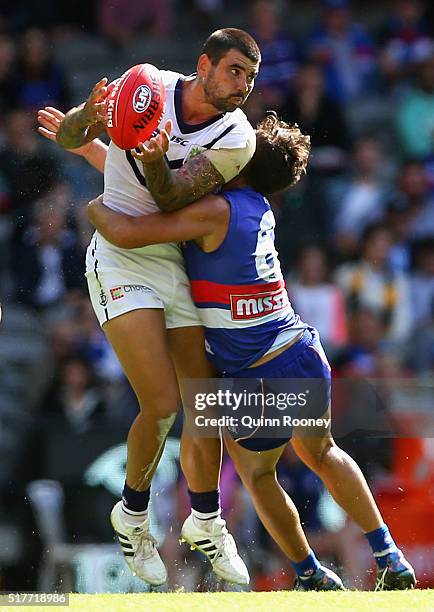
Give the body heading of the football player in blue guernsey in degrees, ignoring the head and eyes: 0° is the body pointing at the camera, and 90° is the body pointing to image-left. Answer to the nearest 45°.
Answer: approximately 135°

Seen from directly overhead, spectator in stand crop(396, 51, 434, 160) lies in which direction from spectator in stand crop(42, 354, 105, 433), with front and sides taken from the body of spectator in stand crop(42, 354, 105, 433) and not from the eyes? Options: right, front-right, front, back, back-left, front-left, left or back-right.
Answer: back-left

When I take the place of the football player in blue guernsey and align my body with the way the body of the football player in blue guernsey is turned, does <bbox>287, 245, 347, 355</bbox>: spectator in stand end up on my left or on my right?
on my right

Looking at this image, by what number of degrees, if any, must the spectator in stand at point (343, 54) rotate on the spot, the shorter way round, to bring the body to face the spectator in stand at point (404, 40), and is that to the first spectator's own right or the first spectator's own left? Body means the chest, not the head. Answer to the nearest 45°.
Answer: approximately 135° to the first spectator's own left

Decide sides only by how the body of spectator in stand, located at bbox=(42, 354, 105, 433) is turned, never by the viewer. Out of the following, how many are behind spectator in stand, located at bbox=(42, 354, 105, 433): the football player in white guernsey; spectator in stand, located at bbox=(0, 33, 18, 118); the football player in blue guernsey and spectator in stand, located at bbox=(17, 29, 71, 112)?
2

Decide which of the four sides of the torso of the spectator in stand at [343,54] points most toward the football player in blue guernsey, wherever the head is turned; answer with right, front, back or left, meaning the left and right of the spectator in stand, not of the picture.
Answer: front

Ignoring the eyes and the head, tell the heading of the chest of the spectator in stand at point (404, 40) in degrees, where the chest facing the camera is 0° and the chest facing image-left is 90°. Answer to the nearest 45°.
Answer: approximately 0°
